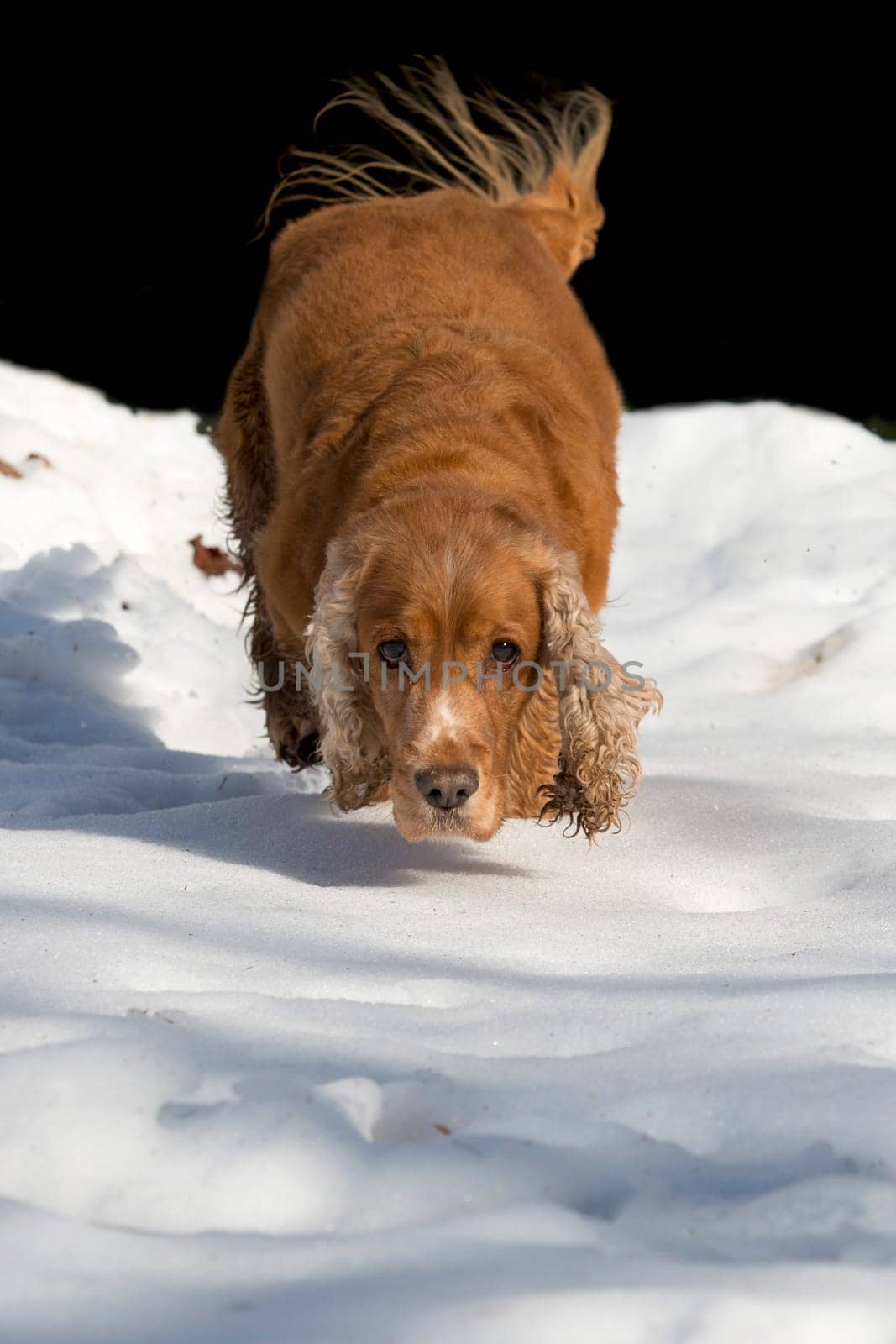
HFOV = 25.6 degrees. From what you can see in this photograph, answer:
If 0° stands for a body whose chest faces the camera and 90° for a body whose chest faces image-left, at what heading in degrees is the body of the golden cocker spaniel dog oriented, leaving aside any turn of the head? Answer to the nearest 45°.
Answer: approximately 0°

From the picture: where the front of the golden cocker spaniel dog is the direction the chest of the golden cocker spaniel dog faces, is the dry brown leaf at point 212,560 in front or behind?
behind
